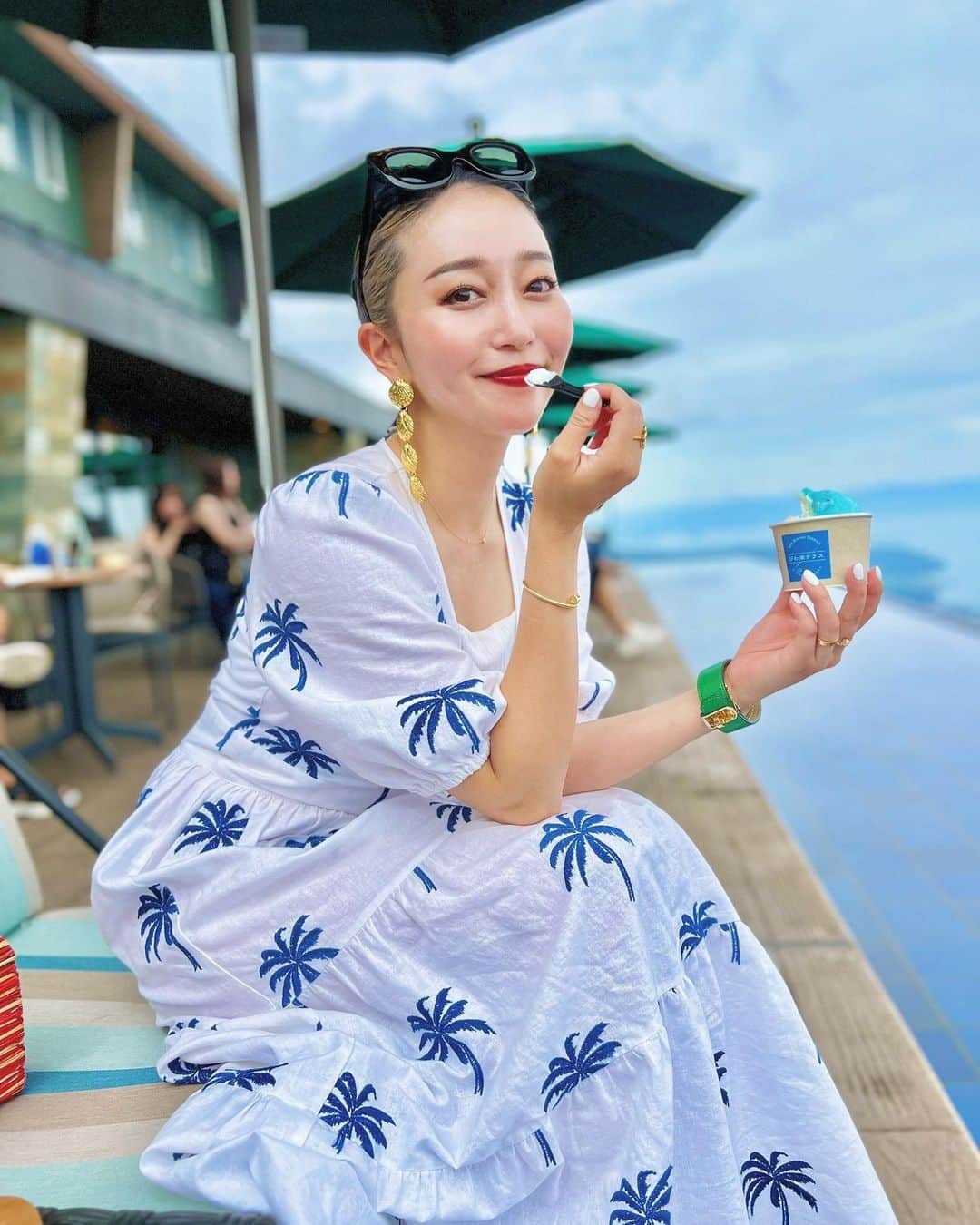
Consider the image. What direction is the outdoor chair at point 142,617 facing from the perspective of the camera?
to the viewer's left

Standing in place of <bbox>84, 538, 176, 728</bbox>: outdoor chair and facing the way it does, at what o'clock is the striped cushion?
The striped cushion is roughly at 9 o'clock from the outdoor chair.

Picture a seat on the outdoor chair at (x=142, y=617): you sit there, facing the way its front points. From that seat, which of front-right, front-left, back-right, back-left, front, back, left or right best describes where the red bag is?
left

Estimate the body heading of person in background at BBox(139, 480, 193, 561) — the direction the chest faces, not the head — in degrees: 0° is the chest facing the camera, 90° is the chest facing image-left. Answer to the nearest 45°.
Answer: approximately 315°

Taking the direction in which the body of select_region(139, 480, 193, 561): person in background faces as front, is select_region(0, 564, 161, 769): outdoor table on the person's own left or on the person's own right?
on the person's own right

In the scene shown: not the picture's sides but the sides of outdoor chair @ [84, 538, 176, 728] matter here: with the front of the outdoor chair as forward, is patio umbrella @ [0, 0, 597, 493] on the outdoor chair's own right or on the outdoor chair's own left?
on the outdoor chair's own left
